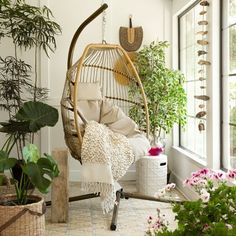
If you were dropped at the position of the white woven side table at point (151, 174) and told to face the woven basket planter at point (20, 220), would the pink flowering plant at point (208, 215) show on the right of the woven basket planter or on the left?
left

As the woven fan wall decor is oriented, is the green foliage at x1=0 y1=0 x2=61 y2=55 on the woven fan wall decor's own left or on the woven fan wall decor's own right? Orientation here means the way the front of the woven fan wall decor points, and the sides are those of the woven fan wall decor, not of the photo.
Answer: on the woven fan wall decor's own right

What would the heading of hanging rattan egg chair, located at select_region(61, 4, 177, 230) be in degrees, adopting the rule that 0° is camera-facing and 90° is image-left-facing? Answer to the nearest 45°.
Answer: approximately 315°

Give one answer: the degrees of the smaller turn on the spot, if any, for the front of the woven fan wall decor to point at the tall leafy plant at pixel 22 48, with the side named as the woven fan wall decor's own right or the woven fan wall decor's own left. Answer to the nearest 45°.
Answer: approximately 90° to the woven fan wall decor's own right

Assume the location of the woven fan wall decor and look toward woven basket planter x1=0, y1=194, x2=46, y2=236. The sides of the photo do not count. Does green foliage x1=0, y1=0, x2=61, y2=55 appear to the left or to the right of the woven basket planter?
right

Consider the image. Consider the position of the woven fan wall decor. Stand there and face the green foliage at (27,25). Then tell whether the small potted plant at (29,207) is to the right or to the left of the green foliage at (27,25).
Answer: left

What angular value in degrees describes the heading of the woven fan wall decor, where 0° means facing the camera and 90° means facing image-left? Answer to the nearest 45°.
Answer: approximately 0°
